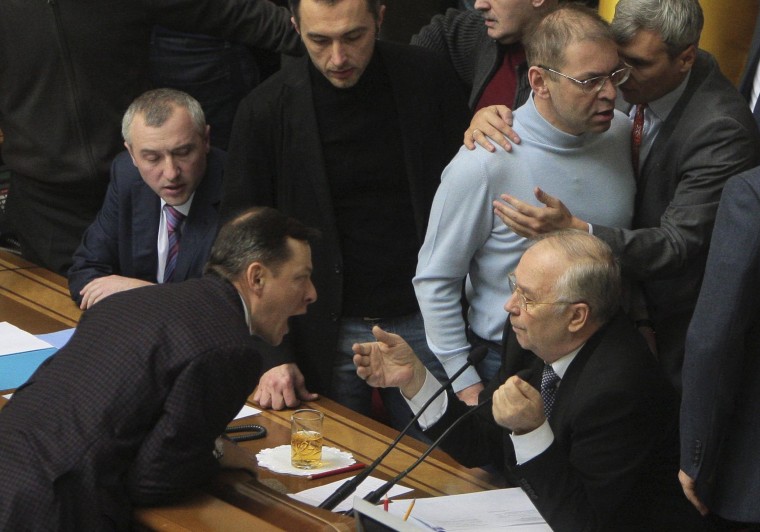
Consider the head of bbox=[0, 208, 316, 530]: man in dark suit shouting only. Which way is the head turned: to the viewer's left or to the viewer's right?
to the viewer's right

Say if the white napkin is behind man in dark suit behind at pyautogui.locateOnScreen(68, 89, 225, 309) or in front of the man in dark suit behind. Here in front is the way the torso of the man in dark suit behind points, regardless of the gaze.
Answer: in front

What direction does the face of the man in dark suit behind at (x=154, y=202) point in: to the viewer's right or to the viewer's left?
to the viewer's right

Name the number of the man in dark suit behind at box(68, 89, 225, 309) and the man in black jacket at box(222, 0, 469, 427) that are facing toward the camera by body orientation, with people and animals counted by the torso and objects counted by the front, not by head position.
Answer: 2

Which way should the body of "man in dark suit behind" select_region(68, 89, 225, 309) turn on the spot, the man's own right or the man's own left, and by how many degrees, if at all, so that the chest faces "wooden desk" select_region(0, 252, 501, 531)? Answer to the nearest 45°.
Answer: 0° — they already face it

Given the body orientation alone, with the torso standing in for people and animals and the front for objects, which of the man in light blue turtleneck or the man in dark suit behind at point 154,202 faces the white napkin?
the man in dark suit behind

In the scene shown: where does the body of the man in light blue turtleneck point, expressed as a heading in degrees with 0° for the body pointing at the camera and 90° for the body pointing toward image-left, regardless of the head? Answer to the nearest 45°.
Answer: approximately 315°

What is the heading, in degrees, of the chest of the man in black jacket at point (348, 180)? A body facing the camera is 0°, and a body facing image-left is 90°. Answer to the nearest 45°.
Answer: approximately 0°

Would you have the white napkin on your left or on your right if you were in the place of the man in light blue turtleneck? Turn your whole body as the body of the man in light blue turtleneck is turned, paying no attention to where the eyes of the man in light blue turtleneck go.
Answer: on your right

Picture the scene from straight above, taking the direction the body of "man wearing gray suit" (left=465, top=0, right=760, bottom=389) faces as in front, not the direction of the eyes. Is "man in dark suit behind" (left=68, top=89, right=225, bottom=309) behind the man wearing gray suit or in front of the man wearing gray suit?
in front

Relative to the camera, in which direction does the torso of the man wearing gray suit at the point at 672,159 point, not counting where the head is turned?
to the viewer's left
